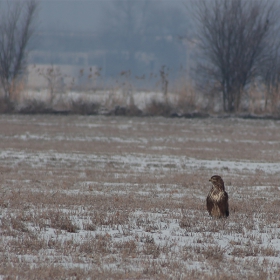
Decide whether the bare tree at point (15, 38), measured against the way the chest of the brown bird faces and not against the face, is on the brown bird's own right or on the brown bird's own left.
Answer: on the brown bird's own right

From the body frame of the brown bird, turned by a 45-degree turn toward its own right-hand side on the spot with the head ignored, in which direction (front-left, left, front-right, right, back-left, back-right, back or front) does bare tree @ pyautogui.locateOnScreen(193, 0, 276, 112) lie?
right

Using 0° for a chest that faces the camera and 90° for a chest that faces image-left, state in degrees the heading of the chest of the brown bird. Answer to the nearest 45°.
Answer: approximately 45°
